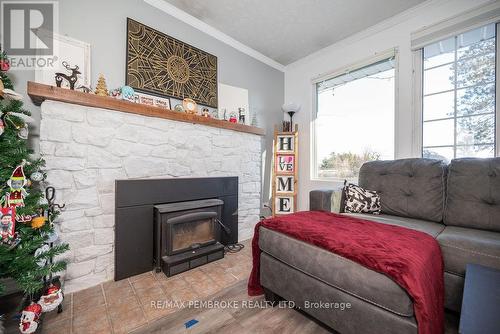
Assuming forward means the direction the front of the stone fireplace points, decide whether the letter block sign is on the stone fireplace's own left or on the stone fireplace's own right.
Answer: on the stone fireplace's own left

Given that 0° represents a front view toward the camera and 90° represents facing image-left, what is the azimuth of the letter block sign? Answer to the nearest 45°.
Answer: approximately 0°

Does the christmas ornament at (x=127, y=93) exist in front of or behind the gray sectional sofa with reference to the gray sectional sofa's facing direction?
in front

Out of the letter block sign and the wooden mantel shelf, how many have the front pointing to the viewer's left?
0

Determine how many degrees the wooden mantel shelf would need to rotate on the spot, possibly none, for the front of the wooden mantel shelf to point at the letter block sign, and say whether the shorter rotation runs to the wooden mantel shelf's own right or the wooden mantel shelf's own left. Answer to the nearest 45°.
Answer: approximately 45° to the wooden mantel shelf's own left

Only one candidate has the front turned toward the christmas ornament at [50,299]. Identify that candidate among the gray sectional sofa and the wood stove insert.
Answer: the gray sectional sofa

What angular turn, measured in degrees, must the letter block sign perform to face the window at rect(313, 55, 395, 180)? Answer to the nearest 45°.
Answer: approximately 90° to its left

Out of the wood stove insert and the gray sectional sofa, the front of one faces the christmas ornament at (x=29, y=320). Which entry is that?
the gray sectional sofa

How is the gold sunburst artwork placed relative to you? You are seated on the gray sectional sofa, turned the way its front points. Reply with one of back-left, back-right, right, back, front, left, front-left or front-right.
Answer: front-right
